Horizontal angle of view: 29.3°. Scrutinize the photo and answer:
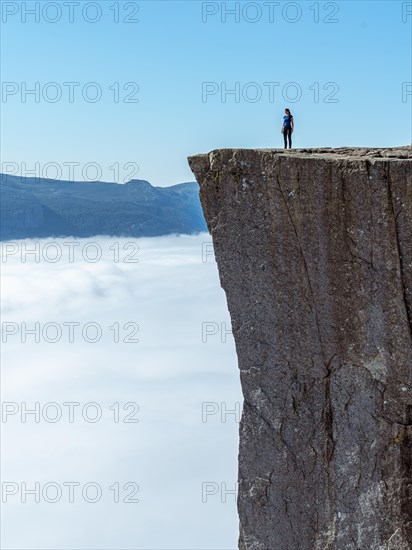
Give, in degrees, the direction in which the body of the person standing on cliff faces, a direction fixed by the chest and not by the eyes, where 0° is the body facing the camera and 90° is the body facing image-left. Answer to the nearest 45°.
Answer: approximately 45°
